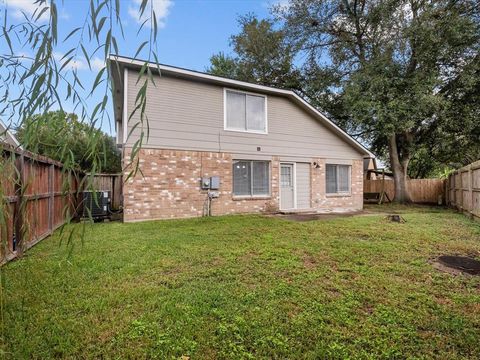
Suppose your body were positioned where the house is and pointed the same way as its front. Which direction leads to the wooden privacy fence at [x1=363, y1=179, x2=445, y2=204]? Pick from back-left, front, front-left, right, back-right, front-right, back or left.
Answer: front-right

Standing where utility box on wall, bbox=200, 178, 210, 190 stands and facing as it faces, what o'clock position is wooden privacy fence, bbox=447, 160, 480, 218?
The wooden privacy fence is roughly at 9 o'clock from the utility box on wall.

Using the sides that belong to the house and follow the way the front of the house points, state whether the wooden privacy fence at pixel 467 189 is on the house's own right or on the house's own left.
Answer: on the house's own right

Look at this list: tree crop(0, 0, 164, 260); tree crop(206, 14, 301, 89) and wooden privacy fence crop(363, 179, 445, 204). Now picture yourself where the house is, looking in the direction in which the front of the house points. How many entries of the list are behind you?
1

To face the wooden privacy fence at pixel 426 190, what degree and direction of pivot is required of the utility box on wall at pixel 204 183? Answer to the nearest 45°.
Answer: approximately 135° to its left

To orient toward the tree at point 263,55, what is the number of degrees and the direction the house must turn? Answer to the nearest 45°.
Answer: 0° — it already faces it

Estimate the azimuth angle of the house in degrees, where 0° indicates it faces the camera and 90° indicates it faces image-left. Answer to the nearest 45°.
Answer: approximately 180°

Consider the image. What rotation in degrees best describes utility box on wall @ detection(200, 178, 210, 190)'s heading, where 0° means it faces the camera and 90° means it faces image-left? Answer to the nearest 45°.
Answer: approximately 0°

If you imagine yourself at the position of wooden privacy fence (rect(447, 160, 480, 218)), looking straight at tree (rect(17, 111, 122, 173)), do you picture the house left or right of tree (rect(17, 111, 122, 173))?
right

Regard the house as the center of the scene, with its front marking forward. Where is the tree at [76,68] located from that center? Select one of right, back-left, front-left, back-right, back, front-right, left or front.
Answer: back
